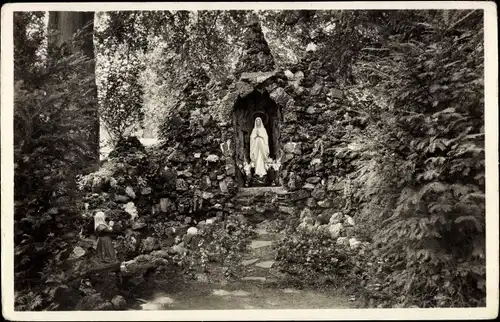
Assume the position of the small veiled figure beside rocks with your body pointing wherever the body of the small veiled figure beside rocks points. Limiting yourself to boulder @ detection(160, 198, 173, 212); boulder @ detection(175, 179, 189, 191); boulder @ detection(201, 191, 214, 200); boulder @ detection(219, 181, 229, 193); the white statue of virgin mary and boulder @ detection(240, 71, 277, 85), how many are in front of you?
6

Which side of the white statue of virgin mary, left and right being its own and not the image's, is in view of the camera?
front

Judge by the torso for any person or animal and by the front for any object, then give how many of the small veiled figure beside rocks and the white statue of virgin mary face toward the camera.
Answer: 1

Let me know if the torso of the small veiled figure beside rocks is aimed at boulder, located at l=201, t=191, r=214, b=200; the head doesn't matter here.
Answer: yes

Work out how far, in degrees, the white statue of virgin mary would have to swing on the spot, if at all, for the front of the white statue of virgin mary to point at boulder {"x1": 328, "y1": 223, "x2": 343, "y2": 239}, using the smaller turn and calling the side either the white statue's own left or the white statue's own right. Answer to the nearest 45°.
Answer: approximately 45° to the white statue's own left

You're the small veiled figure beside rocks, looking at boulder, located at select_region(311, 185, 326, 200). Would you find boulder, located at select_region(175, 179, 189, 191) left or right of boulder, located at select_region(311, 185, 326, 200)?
left

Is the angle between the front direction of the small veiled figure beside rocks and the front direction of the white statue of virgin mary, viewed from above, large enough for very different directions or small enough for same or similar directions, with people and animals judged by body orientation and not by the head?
very different directions

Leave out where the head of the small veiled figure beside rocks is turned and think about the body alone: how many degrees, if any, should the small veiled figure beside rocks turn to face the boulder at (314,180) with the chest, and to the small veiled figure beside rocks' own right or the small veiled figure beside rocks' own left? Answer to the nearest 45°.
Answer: approximately 45° to the small veiled figure beside rocks' own right

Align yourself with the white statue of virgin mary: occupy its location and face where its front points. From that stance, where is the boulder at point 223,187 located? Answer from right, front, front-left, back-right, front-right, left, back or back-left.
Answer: front-right

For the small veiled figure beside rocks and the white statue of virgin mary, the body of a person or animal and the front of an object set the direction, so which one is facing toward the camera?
the white statue of virgin mary

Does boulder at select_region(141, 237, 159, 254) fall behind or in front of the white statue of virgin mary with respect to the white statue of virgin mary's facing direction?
in front

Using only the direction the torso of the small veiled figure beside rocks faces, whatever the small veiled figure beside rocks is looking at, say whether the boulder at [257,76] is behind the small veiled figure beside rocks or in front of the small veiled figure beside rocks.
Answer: in front

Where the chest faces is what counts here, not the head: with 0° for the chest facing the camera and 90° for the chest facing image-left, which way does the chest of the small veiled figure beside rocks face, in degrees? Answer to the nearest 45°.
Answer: approximately 225°

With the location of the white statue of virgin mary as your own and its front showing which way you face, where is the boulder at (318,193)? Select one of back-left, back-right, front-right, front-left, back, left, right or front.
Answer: front-left

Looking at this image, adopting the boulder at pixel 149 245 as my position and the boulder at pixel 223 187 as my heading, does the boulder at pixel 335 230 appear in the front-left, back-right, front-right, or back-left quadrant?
front-right

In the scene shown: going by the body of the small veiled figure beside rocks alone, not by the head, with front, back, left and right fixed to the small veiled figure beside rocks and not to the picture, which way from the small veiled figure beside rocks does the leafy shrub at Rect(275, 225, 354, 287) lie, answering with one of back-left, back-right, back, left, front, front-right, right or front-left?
front-right

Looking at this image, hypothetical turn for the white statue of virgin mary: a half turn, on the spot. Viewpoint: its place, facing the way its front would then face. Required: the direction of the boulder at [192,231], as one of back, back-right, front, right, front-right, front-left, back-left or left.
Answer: back-left

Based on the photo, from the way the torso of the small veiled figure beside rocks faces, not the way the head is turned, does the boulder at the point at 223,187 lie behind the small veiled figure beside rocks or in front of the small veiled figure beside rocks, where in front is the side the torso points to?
in front
